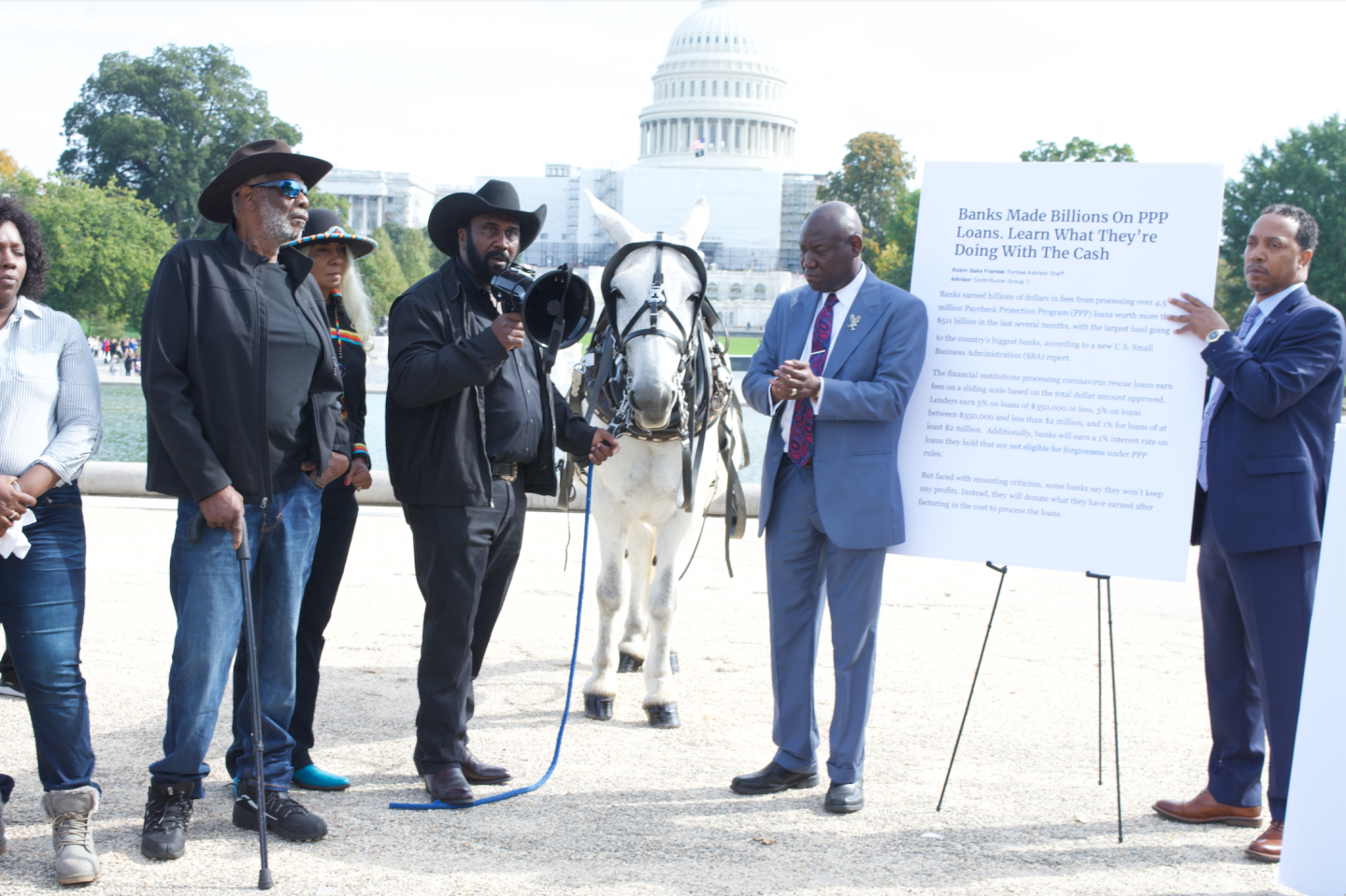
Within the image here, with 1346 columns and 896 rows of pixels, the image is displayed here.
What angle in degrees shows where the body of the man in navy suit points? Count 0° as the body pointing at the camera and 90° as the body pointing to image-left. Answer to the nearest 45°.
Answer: approximately 45°

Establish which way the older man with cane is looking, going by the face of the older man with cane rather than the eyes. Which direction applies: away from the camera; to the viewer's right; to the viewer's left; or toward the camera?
to the viewer's right

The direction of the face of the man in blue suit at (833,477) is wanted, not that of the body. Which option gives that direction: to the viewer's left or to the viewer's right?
to the viewer's left

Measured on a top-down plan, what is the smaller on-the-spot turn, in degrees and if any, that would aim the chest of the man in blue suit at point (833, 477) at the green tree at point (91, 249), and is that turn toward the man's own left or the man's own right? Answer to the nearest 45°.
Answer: approximately 90° to the man's own right

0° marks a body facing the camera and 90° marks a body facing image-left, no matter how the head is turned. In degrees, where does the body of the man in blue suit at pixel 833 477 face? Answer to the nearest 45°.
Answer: approximately 45°

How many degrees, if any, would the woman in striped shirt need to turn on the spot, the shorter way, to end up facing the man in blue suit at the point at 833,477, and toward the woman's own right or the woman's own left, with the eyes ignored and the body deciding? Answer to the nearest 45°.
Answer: approximately 90° to the woman's own left
